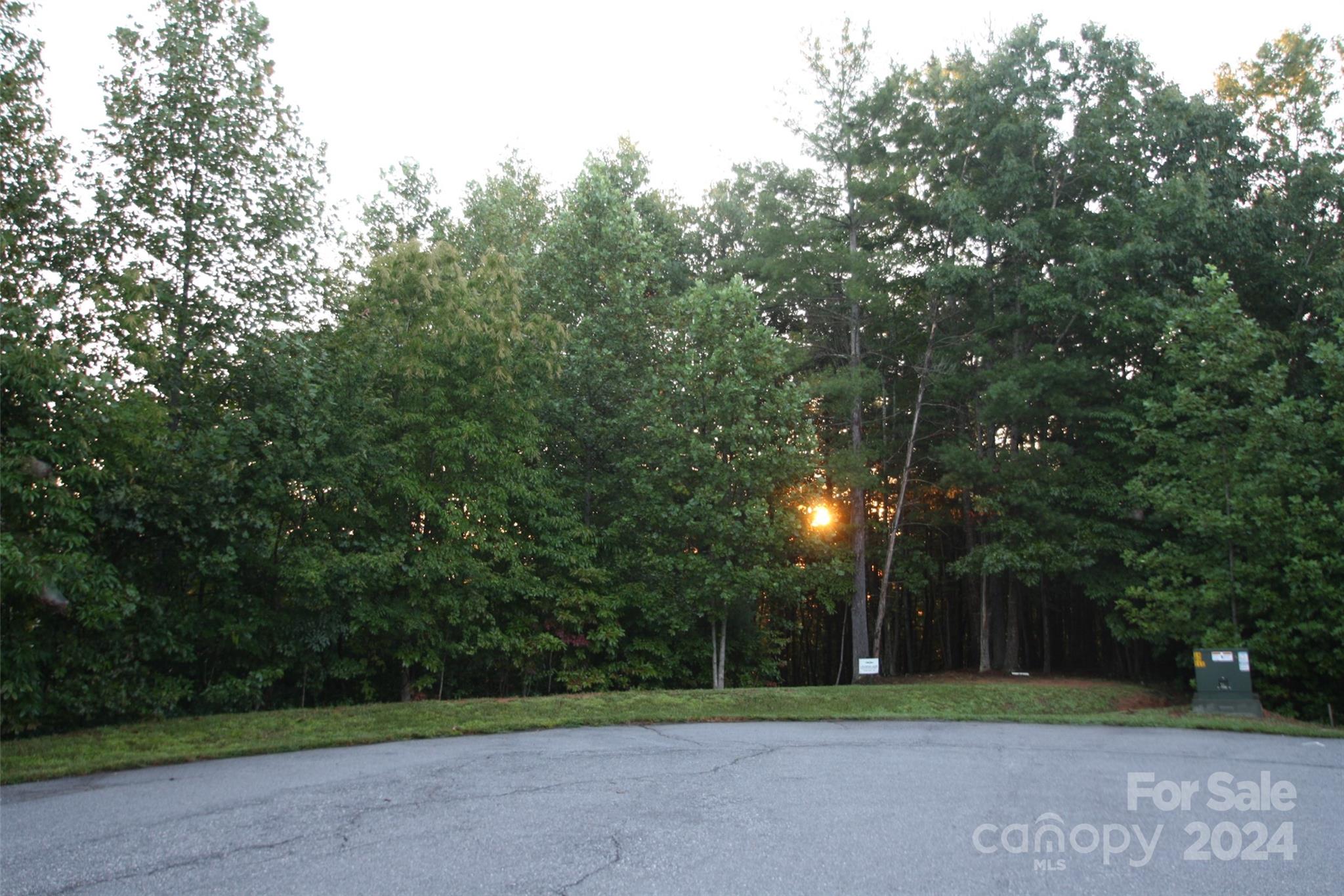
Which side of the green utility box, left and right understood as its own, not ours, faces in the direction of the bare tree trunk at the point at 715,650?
right

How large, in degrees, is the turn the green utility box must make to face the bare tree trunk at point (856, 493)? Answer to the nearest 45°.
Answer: approximately 135° to its right

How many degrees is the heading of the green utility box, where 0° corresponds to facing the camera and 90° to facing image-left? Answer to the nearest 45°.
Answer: approximately 0°

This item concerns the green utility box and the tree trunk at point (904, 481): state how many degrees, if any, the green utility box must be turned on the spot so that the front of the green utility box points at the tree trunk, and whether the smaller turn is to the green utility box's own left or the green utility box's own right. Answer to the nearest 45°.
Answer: approximately 135° to the green utility box's own right

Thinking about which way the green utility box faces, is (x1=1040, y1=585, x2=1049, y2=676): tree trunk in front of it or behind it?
behind

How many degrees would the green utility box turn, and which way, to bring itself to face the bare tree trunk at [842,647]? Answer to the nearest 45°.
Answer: approximately 135° to its right
